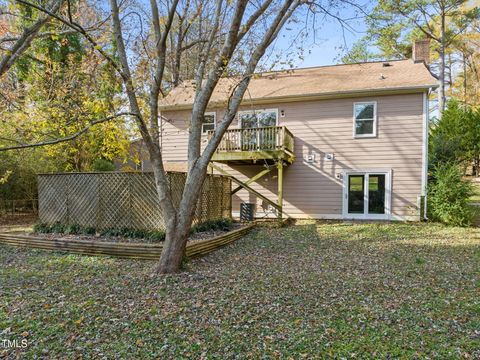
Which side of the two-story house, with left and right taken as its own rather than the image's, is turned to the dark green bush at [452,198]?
right

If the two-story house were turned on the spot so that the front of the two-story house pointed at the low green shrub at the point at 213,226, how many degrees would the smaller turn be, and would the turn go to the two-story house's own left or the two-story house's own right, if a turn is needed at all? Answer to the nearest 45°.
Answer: approximately 135° to the two-story house's own left

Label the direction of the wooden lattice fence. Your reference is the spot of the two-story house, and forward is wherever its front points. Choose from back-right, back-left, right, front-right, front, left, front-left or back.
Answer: back-left

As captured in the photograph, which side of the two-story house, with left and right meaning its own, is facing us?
back

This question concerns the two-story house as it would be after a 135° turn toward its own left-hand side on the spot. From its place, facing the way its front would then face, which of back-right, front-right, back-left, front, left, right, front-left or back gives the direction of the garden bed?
front
